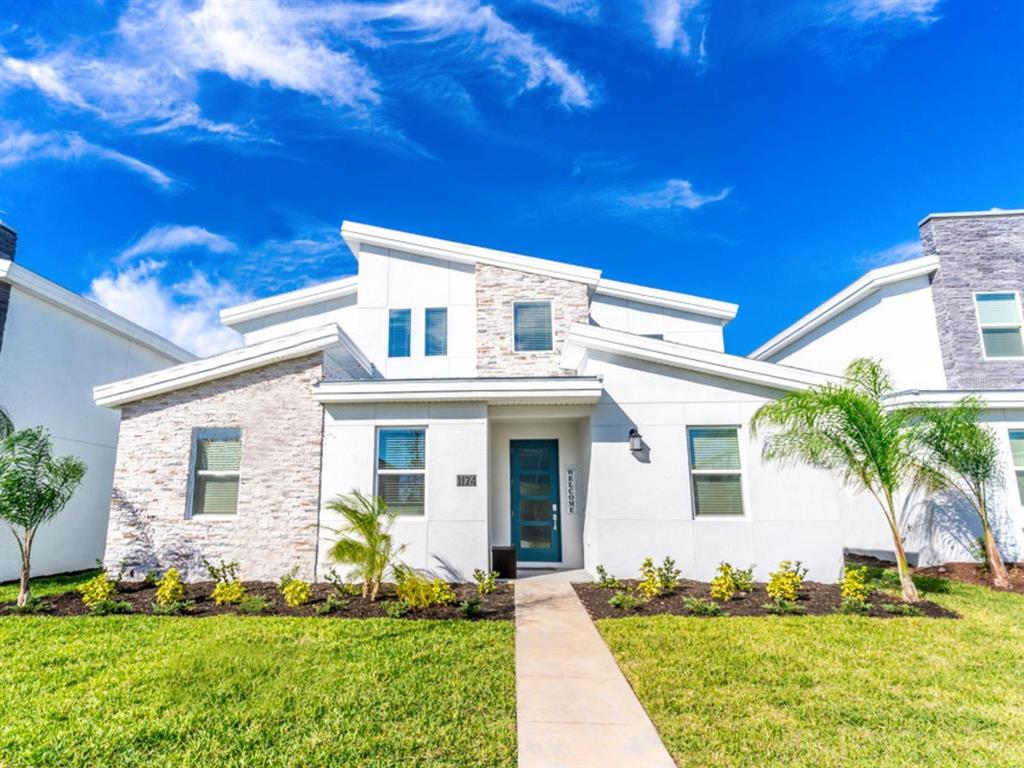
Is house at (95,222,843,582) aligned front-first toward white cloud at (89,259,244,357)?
no

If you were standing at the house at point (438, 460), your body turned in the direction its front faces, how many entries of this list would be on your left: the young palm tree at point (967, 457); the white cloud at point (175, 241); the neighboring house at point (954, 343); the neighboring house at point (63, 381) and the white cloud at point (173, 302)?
2

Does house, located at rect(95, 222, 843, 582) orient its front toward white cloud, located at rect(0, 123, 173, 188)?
no

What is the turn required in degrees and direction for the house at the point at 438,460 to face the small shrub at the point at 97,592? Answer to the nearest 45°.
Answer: approximately 90° to its right

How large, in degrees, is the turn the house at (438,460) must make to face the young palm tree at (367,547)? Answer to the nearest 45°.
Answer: approximately 45° to its right

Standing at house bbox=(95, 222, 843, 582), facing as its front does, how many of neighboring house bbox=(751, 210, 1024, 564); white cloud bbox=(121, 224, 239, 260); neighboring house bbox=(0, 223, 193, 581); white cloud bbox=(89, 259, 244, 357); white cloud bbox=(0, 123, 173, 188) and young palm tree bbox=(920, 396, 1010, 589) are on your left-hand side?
2

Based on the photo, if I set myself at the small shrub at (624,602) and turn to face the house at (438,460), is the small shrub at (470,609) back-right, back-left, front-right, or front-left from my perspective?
front-left

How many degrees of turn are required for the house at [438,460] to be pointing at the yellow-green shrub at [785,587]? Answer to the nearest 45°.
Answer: approximately 90° to its left

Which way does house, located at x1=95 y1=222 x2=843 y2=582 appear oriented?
toward the camera

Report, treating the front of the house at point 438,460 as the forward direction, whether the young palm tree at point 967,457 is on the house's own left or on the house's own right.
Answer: on the house's own left

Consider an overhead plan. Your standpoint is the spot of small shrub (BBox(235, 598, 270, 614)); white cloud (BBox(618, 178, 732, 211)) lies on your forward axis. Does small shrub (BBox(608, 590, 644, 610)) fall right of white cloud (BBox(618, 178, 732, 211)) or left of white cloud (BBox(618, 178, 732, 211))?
right

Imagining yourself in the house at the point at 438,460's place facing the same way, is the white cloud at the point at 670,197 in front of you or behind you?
behind

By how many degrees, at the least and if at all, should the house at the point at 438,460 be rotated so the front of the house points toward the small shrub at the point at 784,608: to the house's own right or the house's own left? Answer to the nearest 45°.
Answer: approximately 45° to the house's own left

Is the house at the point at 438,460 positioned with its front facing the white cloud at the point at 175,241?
no

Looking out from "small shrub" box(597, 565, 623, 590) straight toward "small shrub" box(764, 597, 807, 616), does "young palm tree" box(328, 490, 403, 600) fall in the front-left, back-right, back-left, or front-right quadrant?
back-right
